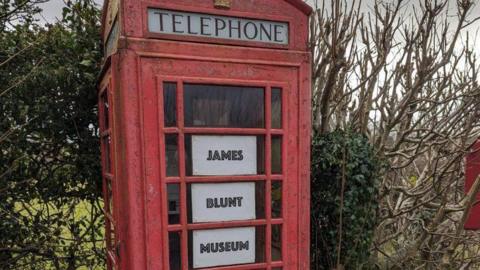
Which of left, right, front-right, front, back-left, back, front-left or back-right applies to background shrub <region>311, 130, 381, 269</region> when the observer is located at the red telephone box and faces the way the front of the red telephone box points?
back-left

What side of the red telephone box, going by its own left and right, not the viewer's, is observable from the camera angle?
front
